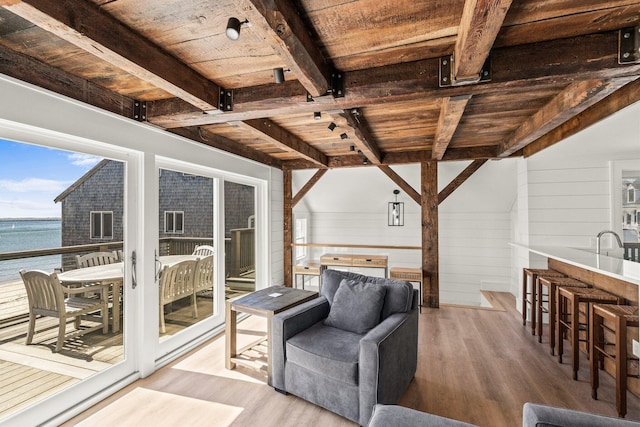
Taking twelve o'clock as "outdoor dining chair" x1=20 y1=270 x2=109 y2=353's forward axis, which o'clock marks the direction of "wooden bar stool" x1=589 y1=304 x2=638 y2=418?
The wooden bar stool is roughly at 3 o'clock from the outdoor dining chair.

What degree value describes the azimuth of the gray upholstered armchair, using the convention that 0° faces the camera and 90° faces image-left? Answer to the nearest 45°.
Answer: approximately 45°

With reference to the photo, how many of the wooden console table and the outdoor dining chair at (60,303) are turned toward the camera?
1

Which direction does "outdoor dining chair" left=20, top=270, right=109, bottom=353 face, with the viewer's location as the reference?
facing away from the viewer and to the right of the viewer

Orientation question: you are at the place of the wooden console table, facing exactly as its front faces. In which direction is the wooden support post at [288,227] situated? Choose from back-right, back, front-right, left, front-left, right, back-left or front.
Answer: right

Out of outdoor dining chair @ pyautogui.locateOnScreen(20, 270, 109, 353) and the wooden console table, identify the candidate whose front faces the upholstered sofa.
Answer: the wooden console table

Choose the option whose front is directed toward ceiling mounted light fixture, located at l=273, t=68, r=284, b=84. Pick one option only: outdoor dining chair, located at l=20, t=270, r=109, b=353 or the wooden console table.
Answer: the wooden console table

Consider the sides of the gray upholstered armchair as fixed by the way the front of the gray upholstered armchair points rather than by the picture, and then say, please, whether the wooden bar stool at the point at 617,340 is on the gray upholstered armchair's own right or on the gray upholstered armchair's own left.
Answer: on the gray upholstered armchair's own left

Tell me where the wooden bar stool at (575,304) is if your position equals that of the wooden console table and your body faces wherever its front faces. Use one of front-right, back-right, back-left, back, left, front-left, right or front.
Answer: front-left

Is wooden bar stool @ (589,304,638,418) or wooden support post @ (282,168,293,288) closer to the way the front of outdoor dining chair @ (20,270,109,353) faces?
the wooden support post

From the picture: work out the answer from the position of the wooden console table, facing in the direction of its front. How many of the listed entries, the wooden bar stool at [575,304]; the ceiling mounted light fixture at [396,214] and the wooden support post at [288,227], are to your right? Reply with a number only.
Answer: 1

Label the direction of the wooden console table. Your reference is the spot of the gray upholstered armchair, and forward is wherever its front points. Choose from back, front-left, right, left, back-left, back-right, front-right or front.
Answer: back-right
